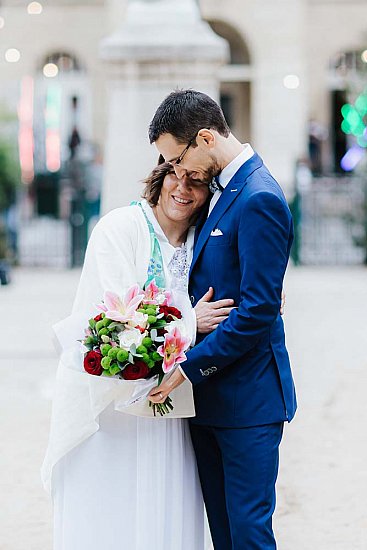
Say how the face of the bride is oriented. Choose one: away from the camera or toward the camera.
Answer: toward the camera

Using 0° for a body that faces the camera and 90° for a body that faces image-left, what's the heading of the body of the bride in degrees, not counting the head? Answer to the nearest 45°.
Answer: approximately 315°

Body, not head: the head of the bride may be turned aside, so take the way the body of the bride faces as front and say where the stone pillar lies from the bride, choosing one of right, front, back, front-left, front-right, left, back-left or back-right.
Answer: back-left
